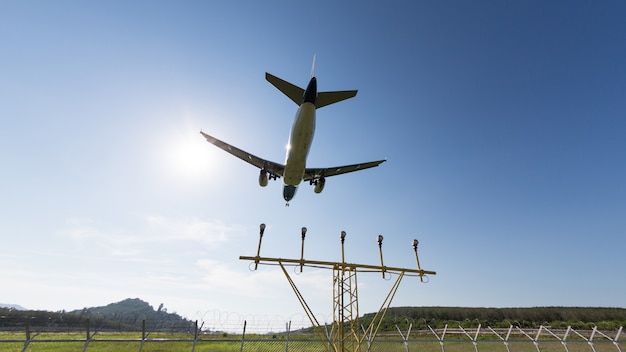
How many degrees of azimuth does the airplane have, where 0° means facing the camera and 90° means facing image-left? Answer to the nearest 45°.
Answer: approximately 180°
